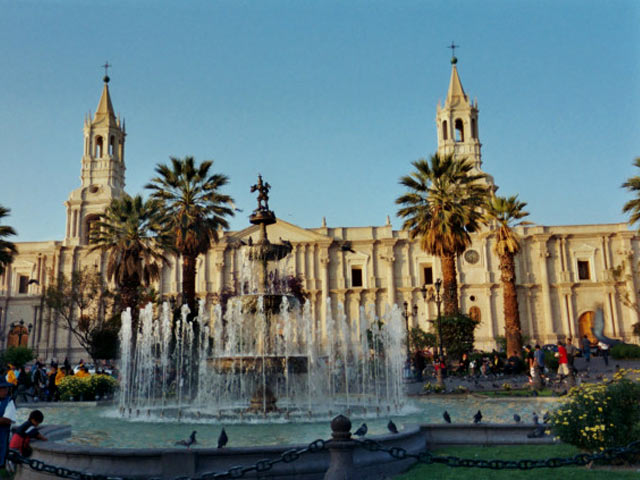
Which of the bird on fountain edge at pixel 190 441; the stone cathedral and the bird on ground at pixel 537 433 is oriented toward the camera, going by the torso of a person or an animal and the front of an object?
the stone cathedral

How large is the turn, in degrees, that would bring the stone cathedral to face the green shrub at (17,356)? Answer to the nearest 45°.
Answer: approximately 45° to its right

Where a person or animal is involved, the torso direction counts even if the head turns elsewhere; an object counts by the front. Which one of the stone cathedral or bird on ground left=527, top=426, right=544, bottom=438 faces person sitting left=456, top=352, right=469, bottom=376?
the stone cathedral

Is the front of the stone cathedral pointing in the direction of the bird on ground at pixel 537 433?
yes

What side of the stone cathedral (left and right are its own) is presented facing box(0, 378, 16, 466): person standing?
front

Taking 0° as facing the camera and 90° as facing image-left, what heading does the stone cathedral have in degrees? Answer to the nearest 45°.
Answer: approximately 0°
